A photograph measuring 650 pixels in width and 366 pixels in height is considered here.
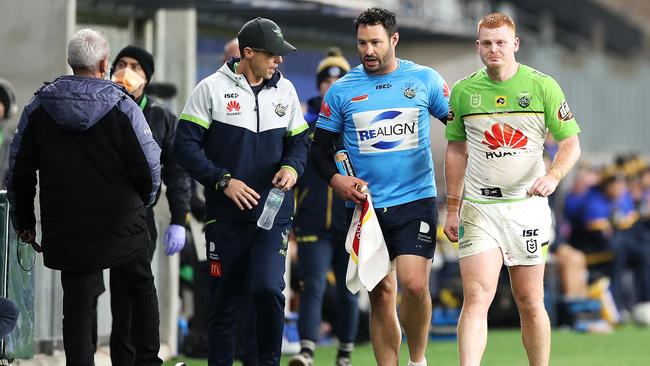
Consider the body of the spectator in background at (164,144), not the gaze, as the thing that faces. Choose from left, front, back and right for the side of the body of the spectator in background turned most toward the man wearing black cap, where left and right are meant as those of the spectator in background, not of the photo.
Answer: left

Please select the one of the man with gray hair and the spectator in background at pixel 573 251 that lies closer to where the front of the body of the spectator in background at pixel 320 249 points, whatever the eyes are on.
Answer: the man with gray hair

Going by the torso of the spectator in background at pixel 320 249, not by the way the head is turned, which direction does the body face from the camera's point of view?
toward the camera

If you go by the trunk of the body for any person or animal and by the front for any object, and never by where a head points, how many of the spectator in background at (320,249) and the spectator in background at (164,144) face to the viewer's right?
0

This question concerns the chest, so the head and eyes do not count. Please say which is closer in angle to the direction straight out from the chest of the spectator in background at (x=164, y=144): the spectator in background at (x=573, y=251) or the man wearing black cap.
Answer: the man wearing black cap

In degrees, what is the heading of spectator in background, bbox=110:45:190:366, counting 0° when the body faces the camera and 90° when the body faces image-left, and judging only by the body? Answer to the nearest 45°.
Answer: approximately 45°

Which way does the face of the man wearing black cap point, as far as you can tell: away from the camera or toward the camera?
toward the camera

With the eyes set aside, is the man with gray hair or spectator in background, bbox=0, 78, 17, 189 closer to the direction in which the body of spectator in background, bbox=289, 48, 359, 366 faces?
the man with gray hair

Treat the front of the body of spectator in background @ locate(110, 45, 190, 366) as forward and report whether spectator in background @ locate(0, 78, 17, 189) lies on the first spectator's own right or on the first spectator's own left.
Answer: on the first spectator's own right
